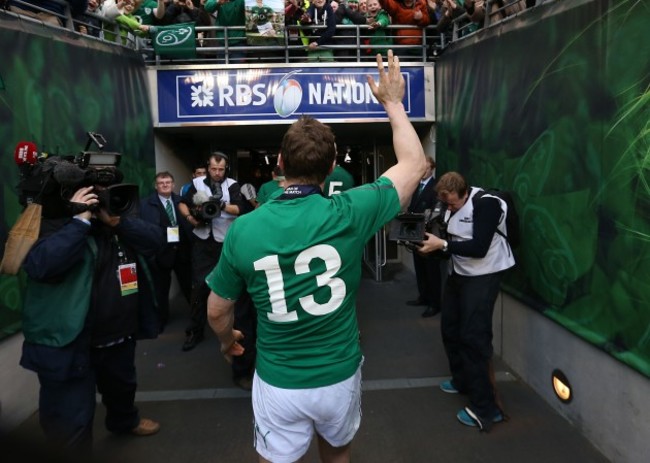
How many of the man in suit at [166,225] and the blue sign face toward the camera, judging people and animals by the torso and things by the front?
2

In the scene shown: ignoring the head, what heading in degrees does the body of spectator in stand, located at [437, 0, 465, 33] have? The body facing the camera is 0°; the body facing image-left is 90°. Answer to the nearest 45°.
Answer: approximately 45°

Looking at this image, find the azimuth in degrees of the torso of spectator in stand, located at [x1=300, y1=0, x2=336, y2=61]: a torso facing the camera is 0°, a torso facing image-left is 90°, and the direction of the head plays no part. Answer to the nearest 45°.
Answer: approximately 0°

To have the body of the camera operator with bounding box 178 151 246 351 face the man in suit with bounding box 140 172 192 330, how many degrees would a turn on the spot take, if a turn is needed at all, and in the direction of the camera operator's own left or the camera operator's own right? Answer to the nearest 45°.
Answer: approximately 135° to the camera operator's own right

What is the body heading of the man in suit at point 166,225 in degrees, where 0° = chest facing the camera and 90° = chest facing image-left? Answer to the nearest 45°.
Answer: approximately 0°

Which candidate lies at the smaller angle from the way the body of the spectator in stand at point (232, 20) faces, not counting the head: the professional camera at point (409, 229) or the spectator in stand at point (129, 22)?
the professional camera
